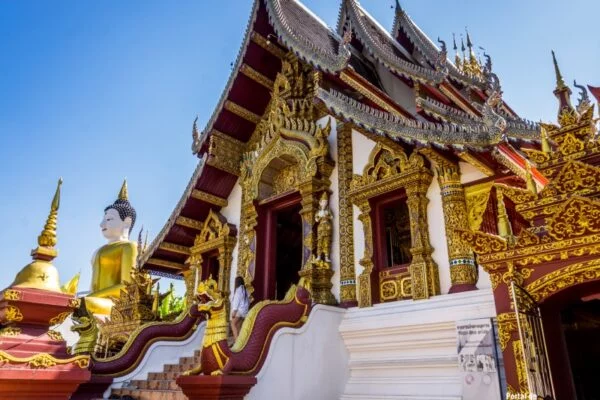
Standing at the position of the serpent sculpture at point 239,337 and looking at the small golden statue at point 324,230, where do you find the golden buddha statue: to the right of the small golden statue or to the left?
left

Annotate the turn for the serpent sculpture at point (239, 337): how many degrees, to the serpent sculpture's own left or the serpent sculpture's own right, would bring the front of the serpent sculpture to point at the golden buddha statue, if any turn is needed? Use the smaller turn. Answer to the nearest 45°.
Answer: approximately 135° to the serpent sculpture's own right

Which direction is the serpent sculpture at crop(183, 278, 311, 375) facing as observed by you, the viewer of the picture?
facing the viewer and to the left of the viewer

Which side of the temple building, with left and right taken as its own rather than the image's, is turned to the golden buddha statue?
right

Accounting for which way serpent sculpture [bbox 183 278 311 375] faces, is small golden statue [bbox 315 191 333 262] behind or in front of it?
behind

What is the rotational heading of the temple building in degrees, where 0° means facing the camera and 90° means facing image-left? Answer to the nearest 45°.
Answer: approximately 45°
